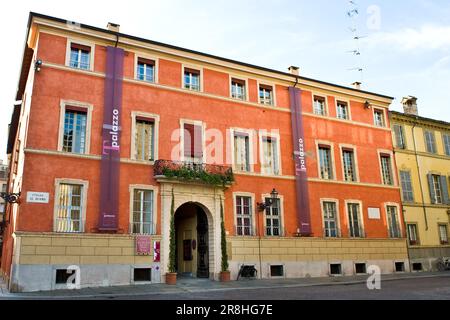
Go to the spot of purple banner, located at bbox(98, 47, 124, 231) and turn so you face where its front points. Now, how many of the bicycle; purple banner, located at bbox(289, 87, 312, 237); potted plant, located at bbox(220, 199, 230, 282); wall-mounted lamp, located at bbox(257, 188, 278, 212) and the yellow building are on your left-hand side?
5

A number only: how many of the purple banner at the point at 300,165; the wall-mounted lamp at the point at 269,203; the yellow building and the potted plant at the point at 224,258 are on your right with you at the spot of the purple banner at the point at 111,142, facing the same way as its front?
0

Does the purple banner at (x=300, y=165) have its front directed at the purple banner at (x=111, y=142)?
no

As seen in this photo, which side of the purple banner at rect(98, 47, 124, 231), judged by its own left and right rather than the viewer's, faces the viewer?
front

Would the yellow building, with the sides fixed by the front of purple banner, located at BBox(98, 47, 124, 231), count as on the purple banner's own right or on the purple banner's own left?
on the purple banner's own left

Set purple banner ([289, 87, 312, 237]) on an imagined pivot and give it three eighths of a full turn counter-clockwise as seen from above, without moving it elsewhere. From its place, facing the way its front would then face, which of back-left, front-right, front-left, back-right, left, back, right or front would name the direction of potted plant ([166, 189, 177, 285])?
back

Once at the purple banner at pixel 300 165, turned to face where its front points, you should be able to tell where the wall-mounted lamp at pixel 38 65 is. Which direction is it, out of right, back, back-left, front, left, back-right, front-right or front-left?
front-right

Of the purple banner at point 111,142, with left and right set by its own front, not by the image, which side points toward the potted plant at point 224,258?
left

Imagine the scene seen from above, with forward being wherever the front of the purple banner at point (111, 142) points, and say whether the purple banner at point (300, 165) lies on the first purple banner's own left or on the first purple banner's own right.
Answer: on the first purple banner's own left

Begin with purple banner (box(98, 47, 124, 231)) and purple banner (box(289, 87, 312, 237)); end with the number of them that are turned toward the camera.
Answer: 2

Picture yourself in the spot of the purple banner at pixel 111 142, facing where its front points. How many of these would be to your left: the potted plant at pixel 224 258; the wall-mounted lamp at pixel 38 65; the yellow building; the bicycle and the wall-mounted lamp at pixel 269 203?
4

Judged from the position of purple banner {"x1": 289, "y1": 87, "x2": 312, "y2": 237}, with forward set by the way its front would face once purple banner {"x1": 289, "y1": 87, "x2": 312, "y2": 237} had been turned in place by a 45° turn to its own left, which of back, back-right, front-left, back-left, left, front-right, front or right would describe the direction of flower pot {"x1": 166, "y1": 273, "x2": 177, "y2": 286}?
right

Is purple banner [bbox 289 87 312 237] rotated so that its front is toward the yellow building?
no

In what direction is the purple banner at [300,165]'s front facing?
toward the camera
